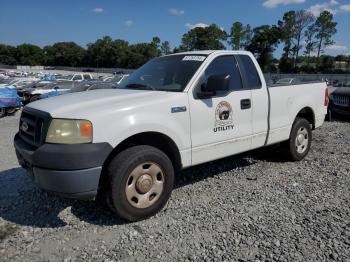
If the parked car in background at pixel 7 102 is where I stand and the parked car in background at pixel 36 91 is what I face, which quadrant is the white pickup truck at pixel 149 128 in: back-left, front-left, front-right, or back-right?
back-right

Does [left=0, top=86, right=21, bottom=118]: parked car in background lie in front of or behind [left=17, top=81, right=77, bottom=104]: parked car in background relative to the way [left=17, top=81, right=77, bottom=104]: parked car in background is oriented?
in front

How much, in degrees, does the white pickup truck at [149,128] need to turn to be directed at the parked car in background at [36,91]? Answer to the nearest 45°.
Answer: approximately 90° to its right

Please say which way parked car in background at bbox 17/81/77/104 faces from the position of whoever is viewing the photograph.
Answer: facing the viewer and to the left of the viewer

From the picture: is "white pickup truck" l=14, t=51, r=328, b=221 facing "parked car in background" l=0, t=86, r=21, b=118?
no

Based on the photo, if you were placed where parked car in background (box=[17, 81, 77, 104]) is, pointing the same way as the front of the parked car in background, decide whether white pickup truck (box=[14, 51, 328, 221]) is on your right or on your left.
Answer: on your left

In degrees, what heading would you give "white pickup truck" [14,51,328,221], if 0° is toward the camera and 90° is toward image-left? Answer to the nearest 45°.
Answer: approximately 45°

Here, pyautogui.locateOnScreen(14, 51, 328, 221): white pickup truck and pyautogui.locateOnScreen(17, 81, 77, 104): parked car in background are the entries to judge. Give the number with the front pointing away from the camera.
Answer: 0

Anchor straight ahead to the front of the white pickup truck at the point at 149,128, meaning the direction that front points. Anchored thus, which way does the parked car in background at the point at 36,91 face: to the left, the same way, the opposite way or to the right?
the same way
